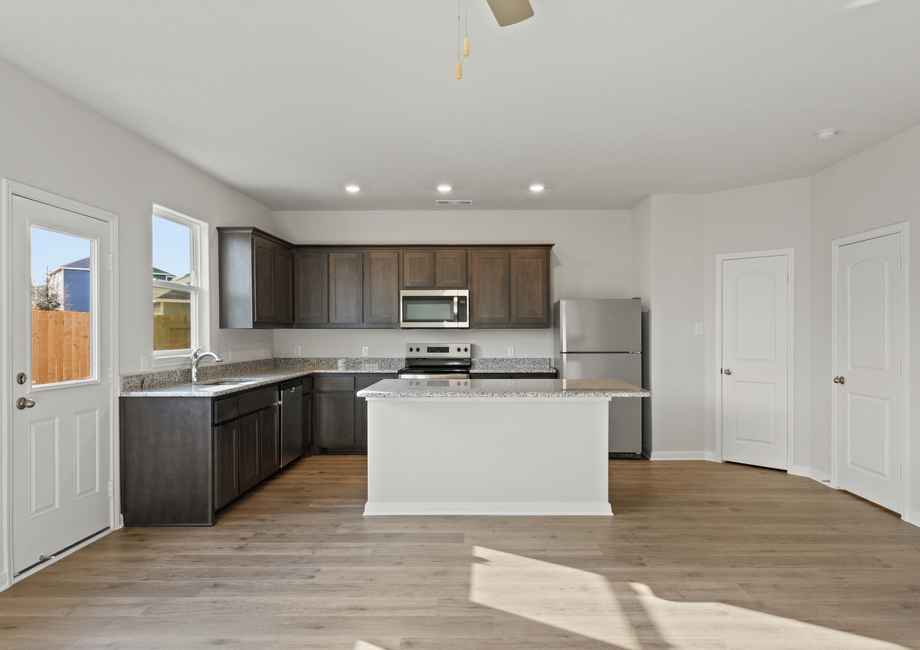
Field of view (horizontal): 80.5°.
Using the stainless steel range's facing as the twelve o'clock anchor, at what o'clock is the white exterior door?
The white exterior door is roughly at 1 o'clock from the stainless steel range.

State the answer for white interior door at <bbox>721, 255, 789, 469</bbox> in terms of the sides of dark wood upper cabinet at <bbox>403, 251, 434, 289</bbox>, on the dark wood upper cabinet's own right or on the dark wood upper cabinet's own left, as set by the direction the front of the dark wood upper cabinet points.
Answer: on the dark wood upper cabinet's own left

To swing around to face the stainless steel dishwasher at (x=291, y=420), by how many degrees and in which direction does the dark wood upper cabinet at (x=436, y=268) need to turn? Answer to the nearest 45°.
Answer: approximately 45° to its right

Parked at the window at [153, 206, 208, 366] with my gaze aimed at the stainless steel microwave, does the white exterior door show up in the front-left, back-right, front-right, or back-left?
back-right

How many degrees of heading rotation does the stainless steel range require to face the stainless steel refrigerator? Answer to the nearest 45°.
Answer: approximately 45° to its left

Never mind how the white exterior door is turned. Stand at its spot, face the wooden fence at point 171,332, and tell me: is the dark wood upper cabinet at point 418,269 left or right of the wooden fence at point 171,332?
right

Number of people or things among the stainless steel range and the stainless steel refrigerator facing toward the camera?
2

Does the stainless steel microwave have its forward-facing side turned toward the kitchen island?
yes
